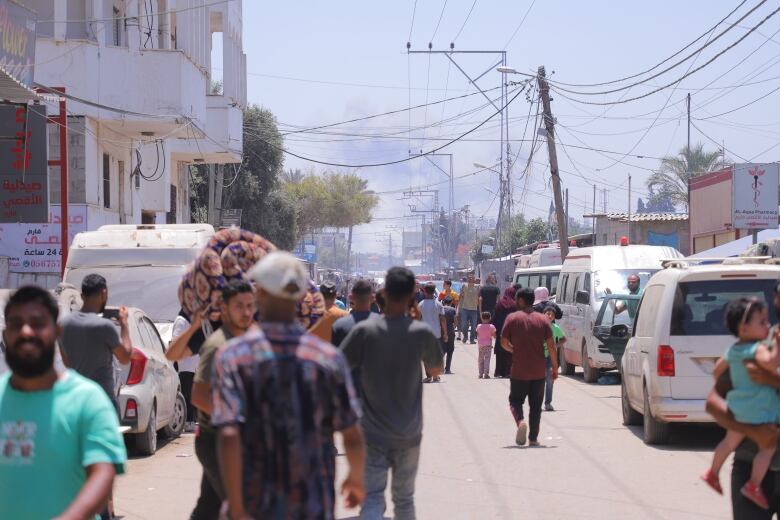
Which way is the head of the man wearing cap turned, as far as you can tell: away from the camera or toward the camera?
away from the camera

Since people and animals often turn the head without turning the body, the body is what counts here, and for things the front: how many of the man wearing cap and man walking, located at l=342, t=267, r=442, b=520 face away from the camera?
2

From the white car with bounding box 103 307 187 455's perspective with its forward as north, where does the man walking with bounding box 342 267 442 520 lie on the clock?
The man walking is roughly at 4 o'clock from the white car.

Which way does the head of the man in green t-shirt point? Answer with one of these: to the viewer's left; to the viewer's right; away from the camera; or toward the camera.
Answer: toward the camera

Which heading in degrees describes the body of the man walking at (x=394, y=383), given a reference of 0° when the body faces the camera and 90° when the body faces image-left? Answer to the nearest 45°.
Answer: approximately 180°

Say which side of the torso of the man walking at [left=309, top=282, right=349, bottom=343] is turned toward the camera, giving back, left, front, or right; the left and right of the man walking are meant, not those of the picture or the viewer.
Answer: back

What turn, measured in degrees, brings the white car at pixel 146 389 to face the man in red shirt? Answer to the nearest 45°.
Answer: approximately 45° to its right

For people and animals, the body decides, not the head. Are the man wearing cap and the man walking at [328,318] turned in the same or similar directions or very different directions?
same or similar directions
